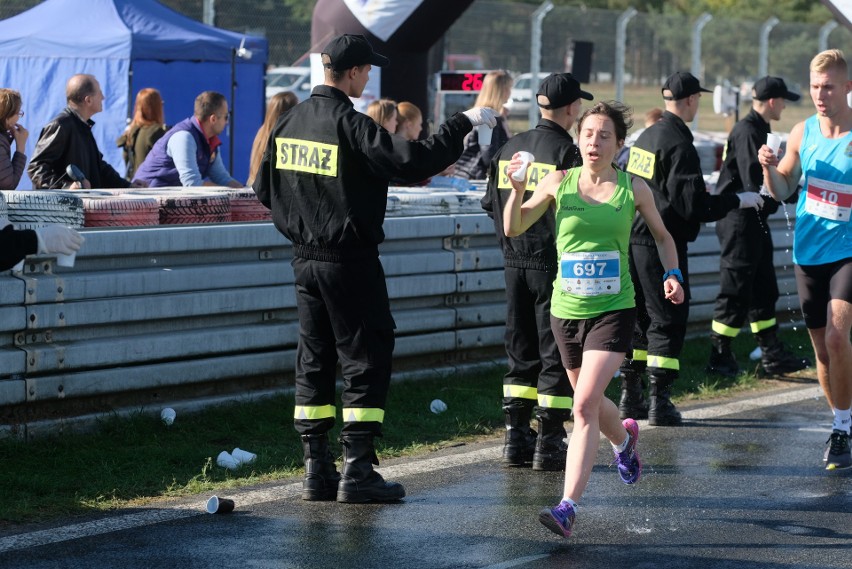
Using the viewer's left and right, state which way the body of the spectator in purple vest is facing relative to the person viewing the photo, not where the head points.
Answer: facing to the right of the viewer

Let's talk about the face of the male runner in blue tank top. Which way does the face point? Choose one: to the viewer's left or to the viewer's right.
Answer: to the viewer's left

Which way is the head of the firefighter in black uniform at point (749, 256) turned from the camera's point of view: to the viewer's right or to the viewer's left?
to the viewer's right

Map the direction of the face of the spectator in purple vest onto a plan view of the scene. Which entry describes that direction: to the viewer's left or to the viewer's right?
to the viewer's right

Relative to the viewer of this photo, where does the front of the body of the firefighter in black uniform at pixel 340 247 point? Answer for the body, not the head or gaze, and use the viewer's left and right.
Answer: facing away from the viewer and to the right of the viewer

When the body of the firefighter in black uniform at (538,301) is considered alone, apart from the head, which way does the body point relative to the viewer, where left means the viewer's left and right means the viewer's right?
facing away from the viewer and to the right of the viewer

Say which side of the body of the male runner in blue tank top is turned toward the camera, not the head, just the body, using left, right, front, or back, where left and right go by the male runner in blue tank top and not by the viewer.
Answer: front

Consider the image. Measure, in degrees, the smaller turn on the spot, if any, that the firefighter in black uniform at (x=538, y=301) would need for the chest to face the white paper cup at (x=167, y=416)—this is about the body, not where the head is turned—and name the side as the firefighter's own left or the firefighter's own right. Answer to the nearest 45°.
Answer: approximately 135° to the firefighter's own left

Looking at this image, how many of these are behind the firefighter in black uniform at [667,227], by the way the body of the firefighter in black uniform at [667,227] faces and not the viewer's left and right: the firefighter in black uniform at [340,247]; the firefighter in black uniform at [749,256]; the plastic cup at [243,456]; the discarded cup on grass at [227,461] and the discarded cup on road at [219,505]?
4

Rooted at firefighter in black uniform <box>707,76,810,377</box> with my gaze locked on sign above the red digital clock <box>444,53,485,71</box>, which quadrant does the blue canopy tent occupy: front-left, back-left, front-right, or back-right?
front-left

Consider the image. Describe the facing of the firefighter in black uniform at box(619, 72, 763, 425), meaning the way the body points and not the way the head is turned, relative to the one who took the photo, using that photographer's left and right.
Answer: facing away from the viewer and to the right of the viewer

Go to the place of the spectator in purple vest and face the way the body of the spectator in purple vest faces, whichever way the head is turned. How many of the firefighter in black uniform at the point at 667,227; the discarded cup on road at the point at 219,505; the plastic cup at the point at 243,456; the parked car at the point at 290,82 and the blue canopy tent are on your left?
2
